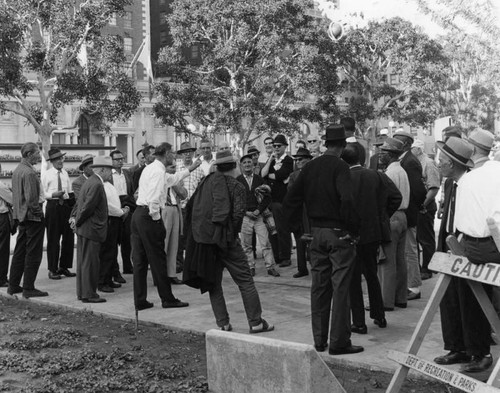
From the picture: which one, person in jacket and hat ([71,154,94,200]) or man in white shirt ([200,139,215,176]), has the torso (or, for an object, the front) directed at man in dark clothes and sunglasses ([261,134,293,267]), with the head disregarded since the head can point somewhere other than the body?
person in jacket and hat ([71,154,94,200])

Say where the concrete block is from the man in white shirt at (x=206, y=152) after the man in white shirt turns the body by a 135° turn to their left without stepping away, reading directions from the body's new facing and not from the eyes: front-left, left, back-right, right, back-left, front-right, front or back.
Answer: back-right

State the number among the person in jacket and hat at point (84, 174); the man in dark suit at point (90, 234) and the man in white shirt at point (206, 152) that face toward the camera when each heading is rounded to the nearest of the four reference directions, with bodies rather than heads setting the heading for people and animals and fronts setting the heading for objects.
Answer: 1

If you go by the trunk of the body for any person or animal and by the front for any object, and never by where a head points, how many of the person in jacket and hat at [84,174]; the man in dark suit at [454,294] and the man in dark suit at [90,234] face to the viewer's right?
2

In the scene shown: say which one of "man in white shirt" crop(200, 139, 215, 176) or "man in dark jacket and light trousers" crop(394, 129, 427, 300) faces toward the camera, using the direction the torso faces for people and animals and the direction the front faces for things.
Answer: the man in white shirt

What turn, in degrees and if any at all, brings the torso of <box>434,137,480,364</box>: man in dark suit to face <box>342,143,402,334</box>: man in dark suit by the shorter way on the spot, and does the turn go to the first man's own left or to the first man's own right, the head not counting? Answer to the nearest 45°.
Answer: approximately 45° to the first man's own right

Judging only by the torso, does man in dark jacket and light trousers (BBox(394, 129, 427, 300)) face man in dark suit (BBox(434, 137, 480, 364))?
no

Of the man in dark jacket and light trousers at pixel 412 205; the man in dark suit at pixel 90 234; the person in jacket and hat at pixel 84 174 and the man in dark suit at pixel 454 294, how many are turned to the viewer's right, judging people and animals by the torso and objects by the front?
2

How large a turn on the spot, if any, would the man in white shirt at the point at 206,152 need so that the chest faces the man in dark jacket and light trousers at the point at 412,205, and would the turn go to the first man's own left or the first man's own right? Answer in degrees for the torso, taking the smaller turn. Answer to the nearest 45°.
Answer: approximately 45° to the first man's own left

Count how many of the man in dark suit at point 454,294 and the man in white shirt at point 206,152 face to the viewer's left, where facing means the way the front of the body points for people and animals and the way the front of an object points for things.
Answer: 1

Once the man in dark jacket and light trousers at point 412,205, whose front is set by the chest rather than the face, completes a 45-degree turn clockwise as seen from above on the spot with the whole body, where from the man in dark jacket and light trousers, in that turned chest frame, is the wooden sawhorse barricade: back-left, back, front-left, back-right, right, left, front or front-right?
back-left

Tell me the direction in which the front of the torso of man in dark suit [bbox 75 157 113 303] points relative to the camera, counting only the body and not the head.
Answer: to the viewer's right

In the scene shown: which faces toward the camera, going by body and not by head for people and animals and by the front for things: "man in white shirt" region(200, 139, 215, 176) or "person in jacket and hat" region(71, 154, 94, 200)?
the man in white shirt

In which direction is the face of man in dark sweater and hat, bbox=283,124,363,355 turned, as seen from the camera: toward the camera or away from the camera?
away from the camera

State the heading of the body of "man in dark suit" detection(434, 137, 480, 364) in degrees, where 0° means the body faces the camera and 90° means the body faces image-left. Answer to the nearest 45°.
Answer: approximately 90°

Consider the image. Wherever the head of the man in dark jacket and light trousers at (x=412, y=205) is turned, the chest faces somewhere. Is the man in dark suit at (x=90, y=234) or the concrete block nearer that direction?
the man in dark suit

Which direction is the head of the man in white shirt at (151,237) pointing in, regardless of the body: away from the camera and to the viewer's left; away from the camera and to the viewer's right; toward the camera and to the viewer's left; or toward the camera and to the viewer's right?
away from the camera and to the viewer's right

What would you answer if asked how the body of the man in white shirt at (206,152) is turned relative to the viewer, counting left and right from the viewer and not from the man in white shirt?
facing the viewer
